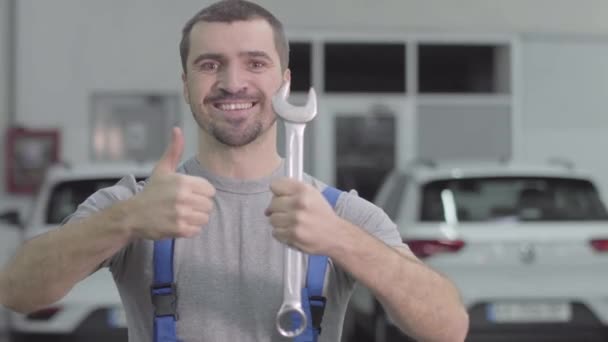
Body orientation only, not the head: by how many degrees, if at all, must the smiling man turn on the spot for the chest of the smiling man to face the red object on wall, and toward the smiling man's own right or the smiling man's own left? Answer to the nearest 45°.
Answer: approximately 180°

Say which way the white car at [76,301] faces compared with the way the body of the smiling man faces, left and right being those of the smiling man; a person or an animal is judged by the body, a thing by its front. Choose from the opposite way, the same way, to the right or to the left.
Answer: the opposite way

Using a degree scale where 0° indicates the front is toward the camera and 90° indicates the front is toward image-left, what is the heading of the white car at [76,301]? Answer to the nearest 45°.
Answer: approximately 180°

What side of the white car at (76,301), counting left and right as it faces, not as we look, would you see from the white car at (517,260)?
right

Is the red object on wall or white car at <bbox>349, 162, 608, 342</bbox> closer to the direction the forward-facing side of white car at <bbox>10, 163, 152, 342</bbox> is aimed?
the red object on wall

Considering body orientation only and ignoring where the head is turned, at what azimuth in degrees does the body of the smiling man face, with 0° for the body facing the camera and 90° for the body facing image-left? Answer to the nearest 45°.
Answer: approximately 0°

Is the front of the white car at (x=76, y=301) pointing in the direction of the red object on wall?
yes

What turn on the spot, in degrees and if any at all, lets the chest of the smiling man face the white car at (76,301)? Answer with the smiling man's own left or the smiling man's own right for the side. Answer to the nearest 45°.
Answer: approximately 180°

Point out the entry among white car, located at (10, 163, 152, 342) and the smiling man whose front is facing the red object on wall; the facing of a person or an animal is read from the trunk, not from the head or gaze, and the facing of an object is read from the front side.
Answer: the white car

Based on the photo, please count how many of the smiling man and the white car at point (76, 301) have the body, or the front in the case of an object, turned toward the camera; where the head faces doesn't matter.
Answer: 1

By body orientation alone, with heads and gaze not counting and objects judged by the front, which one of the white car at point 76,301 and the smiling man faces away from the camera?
the white car

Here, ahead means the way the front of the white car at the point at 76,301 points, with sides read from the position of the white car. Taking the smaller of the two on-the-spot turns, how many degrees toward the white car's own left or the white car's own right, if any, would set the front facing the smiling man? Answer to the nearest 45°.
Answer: approximately 180°
